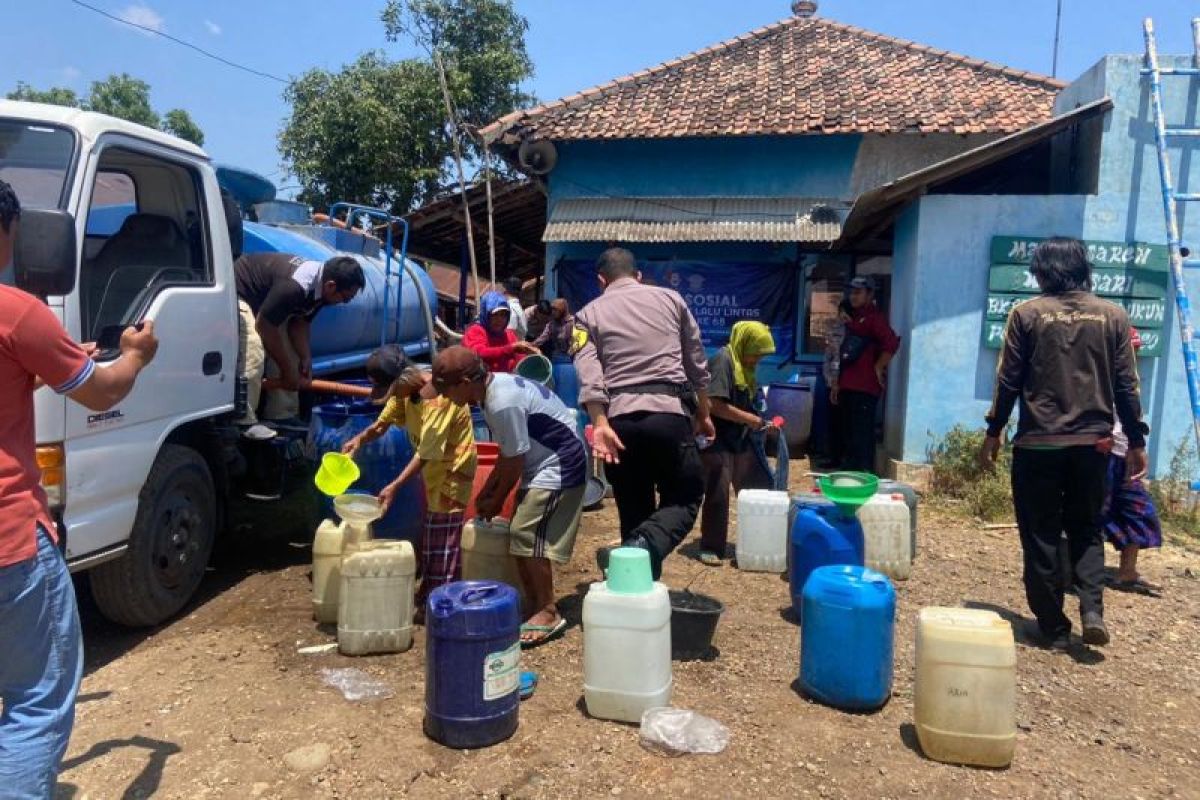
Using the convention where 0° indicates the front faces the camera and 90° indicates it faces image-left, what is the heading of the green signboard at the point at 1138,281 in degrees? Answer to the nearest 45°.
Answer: approximately 0°

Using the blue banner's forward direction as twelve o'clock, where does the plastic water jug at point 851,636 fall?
The plastic water jug is roughly at 12 o'clock from the blue banner.

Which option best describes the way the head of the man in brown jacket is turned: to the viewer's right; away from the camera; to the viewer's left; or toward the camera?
away from the camera

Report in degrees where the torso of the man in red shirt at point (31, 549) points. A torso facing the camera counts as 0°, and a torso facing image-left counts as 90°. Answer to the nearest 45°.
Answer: approximately 225°

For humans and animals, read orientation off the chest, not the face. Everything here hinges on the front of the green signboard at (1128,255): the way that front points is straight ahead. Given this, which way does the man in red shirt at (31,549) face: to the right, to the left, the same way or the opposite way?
the opposite way

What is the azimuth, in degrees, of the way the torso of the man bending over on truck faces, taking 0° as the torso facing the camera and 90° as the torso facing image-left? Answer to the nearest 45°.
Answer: approximately 270°

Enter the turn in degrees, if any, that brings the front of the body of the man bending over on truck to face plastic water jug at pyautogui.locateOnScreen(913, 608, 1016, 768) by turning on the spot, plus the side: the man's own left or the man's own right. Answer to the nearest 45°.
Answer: approximately 45° to the man's own right

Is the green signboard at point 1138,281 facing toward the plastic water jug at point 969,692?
yes

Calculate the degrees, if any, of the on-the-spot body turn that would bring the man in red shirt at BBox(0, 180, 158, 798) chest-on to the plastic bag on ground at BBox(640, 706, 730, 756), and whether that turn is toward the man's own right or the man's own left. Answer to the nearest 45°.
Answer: approximately 45° to the man's own right

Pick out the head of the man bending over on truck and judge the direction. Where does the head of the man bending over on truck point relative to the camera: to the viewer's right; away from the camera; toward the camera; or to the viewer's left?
to the viewer's right

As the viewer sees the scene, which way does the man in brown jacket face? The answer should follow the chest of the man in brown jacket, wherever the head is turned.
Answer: away from the camera
